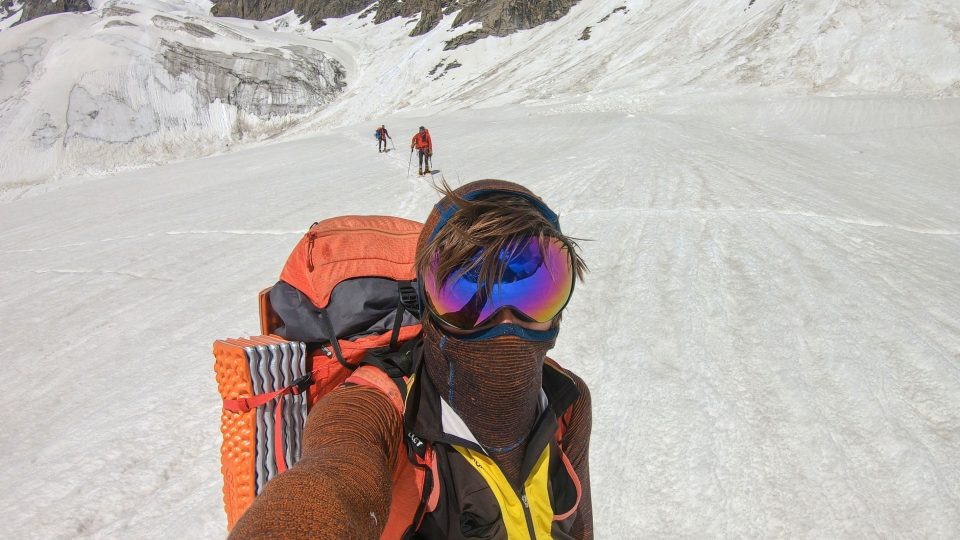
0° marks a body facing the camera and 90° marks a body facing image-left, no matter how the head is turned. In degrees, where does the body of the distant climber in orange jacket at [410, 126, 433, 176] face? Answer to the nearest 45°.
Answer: approximately 0°
